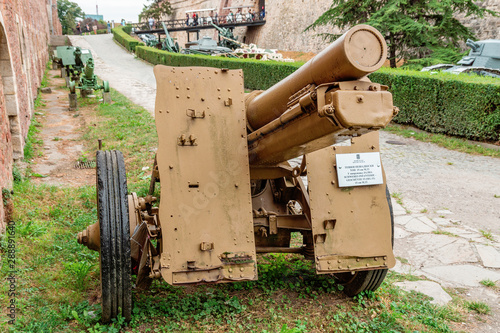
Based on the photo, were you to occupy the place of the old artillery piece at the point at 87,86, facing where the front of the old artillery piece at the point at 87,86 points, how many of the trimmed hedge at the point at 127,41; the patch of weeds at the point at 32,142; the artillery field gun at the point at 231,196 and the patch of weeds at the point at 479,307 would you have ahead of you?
3

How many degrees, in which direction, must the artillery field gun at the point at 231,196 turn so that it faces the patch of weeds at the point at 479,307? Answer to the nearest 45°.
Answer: approximately 45° to its left

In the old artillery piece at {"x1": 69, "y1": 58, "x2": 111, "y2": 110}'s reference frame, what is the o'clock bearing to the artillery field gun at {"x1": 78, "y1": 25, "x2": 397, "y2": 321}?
The artillery field gun is roughly at 12 o'clock from the old artillery piece.

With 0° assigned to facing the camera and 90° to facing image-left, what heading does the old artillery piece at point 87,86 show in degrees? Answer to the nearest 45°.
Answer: approximately 0°

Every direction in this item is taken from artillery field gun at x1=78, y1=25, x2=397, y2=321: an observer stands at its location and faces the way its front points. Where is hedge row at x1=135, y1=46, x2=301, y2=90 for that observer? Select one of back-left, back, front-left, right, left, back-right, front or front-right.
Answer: back-left

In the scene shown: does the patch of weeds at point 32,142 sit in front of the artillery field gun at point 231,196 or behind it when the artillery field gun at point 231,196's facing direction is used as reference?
behind

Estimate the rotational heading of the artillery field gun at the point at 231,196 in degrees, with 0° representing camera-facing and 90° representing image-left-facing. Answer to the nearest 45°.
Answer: approximately 315°

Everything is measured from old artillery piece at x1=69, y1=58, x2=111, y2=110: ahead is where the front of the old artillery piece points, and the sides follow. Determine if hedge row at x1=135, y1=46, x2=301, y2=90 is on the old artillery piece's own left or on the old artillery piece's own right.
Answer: on the old artillery piece's own left

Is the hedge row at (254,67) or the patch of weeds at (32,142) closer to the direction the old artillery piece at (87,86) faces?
the patch of weeds

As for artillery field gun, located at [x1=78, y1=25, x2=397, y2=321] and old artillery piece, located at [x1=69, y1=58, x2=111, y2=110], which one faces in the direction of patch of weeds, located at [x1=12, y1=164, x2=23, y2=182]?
the old artillery piece

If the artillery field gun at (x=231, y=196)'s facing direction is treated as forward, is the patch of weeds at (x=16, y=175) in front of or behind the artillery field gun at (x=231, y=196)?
behind
